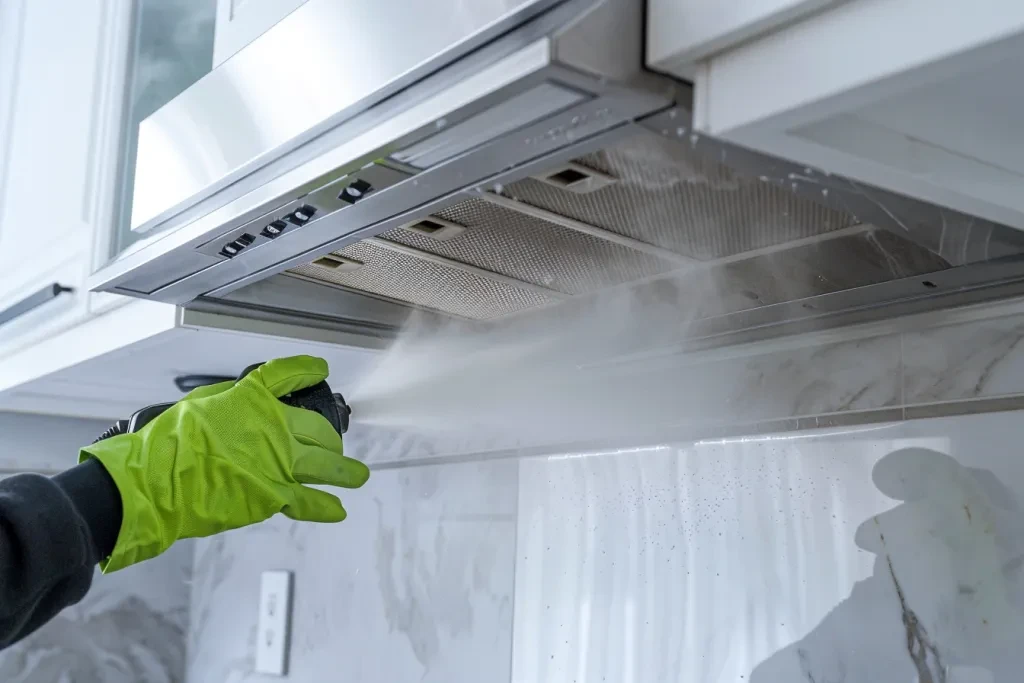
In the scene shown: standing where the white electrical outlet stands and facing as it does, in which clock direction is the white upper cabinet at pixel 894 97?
The white upper cabinet is roughly at 10 o'clock from the white electrical outlet.

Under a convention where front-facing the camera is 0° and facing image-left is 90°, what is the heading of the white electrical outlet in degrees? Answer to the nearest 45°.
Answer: approximately 45°

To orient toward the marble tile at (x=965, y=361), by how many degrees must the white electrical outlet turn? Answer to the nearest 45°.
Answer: approximately 90° to its left

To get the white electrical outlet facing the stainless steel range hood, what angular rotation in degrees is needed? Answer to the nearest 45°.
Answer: approximately 45° to its left
